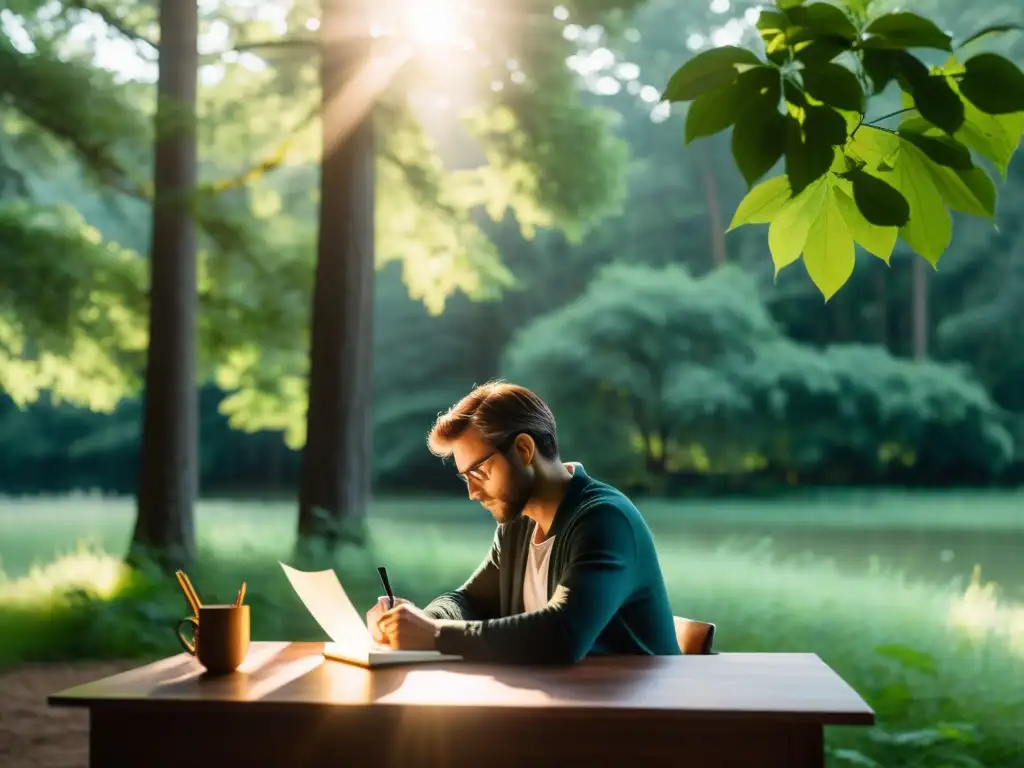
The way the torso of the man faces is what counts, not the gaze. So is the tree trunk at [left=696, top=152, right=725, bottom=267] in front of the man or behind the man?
behind

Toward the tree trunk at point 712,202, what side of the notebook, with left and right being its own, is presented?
left

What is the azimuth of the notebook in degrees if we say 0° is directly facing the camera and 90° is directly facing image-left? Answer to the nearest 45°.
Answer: approximately 270°

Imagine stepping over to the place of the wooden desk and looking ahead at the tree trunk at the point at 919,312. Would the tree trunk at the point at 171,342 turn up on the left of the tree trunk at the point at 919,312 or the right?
left

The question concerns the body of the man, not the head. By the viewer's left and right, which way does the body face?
facing the viewer and to the left of the viewer

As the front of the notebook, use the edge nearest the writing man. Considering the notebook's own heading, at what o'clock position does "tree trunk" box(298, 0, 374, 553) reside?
The tree trunk is roughly at 9 o'clock from the notebook.

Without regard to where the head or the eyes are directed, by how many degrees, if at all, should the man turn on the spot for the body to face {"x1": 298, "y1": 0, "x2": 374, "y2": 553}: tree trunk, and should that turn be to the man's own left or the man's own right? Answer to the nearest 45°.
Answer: approximately 135° to the man's own right
